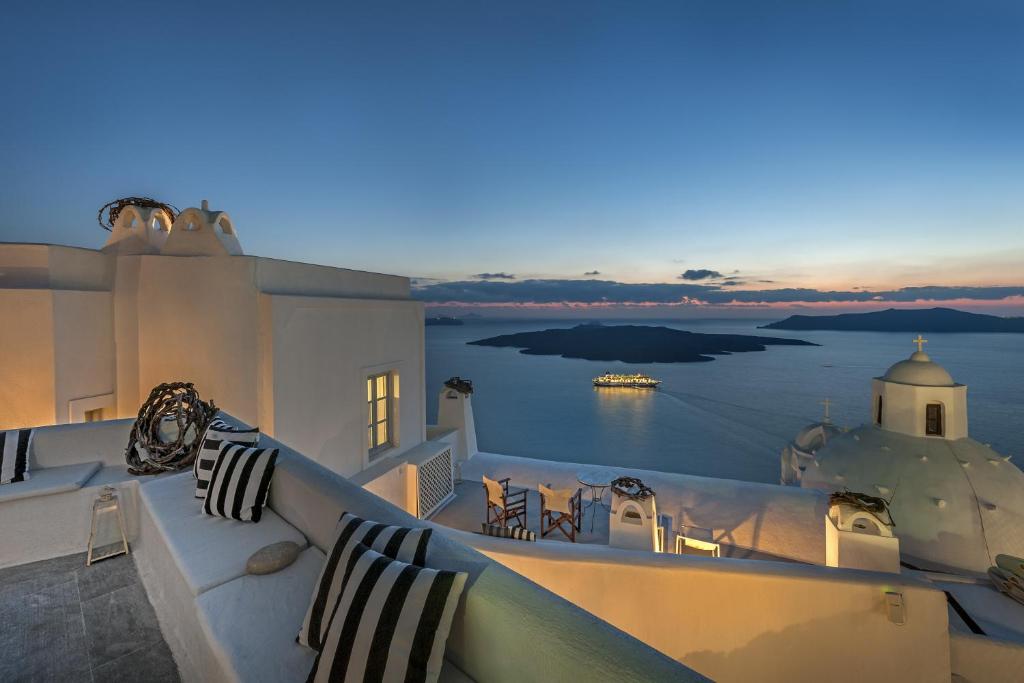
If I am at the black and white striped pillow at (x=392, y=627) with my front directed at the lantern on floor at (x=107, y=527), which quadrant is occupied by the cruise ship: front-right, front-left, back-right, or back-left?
front-right

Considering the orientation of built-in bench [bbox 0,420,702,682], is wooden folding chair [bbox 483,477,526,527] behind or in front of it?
behind

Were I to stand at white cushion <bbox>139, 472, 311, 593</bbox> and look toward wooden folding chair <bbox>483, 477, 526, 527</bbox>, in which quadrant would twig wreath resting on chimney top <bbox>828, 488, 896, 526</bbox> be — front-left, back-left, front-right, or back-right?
front-right

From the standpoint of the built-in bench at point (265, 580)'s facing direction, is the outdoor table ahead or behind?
behind

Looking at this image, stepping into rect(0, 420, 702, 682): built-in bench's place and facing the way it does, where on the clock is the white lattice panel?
The white lattice panel is roughly at 5 o'clock from the built-in bench.

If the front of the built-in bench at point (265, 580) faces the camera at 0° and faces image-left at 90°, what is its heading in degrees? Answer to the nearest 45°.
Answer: approximately 45°
